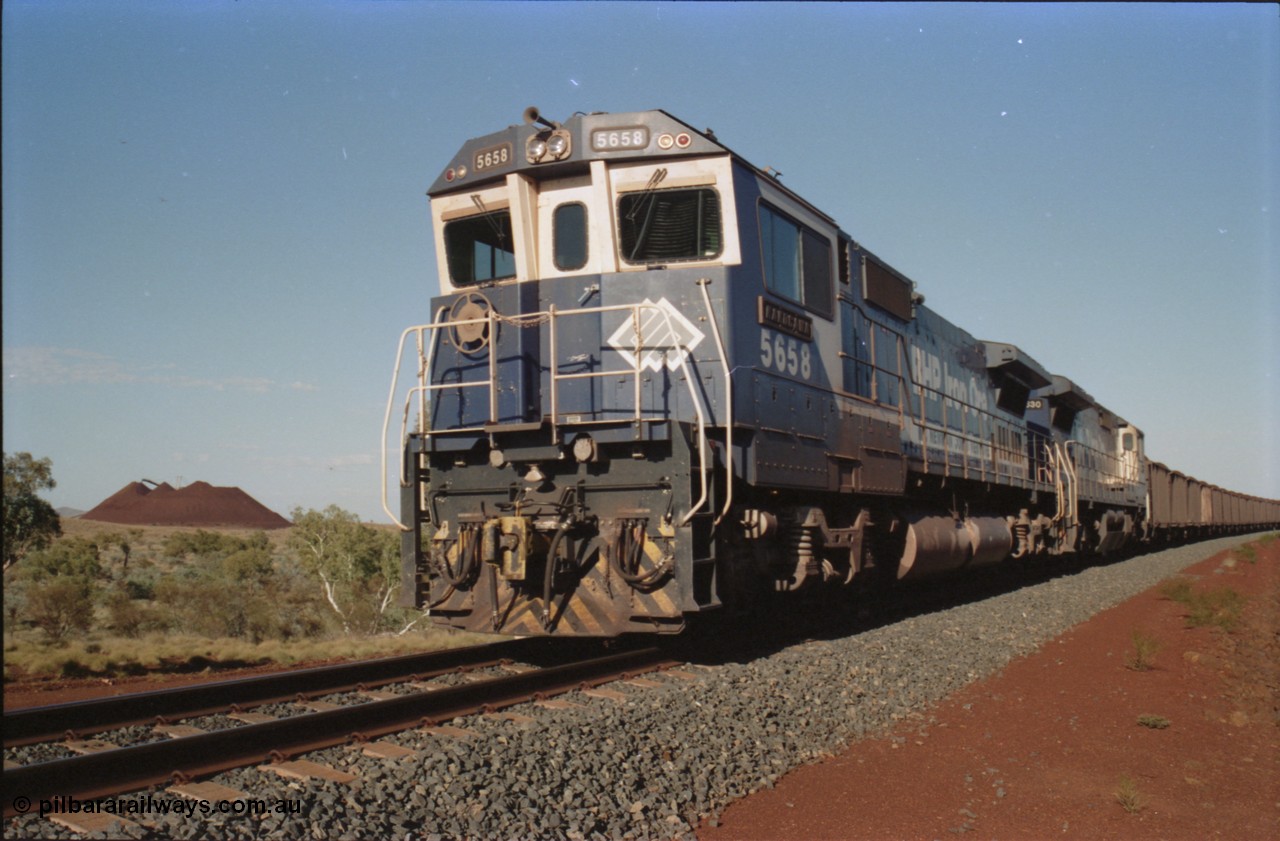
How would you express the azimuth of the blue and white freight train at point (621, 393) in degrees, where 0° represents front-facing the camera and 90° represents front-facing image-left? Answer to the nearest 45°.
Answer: approximately 45°

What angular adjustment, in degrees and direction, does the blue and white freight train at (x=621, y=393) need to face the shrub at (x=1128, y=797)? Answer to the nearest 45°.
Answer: approximately 90° to its left

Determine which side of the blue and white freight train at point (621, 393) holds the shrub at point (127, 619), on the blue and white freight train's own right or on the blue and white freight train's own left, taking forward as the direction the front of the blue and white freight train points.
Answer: on the blue and white freight train's own right

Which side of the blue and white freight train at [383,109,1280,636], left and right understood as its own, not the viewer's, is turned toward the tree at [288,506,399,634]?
right

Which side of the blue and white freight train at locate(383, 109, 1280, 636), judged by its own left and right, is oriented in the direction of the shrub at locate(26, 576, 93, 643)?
right

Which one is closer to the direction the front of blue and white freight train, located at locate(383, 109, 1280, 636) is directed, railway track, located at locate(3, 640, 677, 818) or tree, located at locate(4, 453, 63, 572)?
the railway track

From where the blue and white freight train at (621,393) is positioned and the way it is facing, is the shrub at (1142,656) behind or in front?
in front

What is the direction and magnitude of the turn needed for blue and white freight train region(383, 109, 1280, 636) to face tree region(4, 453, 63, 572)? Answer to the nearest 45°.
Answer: approximately 90° to its right
